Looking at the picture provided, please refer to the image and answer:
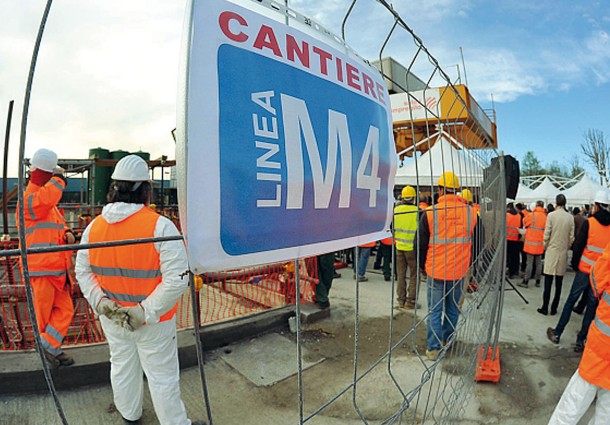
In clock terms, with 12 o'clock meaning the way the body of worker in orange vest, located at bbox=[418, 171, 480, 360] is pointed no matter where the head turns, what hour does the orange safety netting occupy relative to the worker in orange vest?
The orange safety netting is roughly at 9 o'clock from the worker in orange vest.

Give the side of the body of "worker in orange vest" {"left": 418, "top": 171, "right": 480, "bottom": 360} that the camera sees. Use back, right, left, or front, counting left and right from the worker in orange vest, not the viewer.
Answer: back

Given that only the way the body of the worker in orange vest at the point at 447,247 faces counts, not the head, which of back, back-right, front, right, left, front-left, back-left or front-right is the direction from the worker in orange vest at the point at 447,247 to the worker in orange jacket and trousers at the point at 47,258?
back-left

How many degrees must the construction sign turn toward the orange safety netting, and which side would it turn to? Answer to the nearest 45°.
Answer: approximately 135° to its left

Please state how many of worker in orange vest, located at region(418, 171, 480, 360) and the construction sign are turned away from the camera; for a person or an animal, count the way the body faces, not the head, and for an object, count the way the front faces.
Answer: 1

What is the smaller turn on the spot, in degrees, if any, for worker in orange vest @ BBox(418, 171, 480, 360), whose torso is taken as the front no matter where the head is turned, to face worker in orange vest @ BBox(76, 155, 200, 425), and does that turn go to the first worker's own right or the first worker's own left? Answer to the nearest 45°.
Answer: approximately 135° to the first worker's own left

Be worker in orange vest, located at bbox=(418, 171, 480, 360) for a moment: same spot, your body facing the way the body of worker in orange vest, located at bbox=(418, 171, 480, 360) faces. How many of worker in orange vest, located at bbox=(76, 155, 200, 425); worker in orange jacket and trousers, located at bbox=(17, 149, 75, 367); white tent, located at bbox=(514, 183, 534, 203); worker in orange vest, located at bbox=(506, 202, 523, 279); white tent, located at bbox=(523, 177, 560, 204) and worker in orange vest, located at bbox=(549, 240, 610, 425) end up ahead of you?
3

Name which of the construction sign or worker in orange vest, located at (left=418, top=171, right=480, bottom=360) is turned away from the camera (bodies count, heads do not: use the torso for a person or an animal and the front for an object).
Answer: the worker in orange vest

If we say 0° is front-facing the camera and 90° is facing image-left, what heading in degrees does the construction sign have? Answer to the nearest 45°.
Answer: approximately 315°
